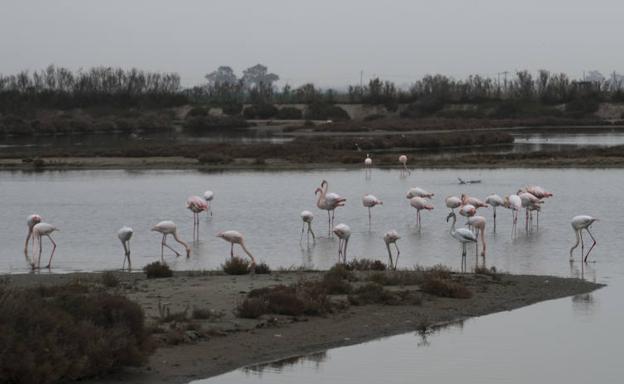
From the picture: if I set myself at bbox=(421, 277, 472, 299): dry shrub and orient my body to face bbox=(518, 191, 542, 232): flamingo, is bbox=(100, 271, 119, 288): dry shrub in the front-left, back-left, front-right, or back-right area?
back-left

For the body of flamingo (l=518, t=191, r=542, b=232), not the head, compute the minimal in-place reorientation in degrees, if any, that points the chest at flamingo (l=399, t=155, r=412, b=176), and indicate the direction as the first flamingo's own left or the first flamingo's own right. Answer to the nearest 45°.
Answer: approximately 90° to the first flamingo's own right

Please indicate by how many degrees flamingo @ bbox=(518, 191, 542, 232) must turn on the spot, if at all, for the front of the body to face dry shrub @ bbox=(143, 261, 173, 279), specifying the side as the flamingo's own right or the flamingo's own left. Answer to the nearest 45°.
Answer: approximately 45° to the flamingo's own left

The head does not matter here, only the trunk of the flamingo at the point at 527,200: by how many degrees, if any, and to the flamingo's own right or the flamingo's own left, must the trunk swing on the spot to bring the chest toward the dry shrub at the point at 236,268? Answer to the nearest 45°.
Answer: approximately 45° to the flamingo's own left

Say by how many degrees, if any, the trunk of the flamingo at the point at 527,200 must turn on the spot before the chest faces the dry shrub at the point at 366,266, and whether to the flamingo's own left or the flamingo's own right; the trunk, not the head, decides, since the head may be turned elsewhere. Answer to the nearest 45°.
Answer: approximately 90° to the flamingo's own left

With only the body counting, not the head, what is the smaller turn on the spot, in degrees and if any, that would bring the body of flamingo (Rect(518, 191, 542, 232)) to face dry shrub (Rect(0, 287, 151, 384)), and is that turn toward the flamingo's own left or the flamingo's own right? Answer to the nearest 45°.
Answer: approximately 90° to the flamingo's own left
